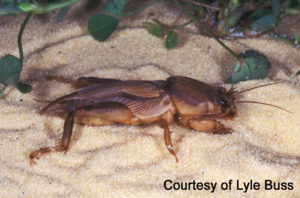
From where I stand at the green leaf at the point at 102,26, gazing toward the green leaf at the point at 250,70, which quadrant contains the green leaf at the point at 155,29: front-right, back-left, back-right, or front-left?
front-left

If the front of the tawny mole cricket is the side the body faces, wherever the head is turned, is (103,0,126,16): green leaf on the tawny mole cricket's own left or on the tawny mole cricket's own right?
on the tawny mole cricket's own left

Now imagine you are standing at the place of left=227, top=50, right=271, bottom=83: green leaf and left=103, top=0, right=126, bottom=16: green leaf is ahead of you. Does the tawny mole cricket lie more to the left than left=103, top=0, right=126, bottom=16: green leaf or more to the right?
left

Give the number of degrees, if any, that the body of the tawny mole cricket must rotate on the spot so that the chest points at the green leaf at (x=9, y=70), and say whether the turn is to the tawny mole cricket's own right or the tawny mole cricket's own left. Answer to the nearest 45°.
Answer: approximately 180°

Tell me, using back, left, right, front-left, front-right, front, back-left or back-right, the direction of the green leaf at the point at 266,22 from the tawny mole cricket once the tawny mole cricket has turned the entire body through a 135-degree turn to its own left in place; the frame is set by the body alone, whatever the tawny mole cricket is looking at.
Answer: right

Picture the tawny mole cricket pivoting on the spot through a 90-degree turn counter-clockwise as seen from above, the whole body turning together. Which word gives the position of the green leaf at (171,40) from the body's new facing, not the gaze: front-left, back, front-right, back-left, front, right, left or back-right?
front

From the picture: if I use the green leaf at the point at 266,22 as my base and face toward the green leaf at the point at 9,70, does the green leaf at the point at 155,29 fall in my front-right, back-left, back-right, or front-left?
front-right

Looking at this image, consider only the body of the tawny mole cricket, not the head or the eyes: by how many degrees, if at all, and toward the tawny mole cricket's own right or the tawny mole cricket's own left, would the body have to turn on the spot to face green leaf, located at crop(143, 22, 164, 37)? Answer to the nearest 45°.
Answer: approximately 90° to the tawny mole cricket's own left

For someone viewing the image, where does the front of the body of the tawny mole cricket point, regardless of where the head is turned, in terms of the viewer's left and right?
facing to the right of the viewer

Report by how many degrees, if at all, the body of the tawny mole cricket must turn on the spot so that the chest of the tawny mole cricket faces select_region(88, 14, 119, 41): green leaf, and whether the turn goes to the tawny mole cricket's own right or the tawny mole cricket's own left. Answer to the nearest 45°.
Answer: approximately 135° to the tawny mole cricket's own left
